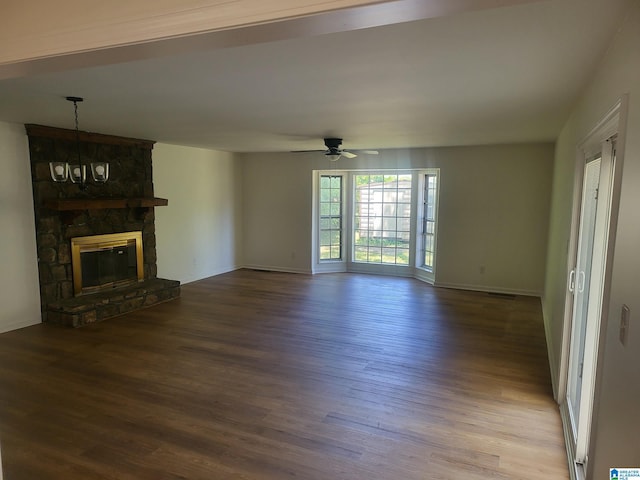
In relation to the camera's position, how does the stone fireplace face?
facing the viewer and to the right of the viewer

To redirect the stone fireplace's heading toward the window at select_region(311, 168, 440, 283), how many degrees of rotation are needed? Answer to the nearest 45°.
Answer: approximately 45° to its left
